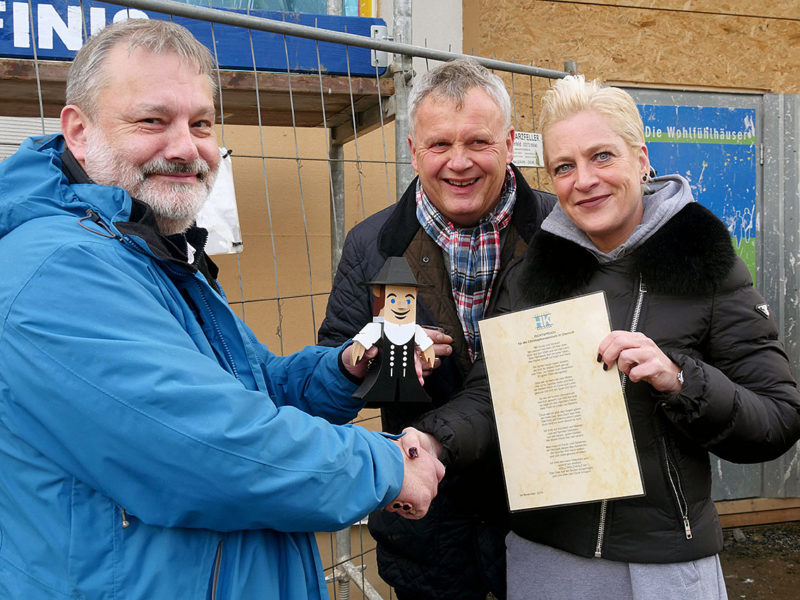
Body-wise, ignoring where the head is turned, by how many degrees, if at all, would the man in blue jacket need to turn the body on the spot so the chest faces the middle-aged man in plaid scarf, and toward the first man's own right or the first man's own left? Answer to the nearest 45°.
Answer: approximately 90° to the first man's own left

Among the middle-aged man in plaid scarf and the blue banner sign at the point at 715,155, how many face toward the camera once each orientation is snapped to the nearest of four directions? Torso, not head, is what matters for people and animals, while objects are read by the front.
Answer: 2

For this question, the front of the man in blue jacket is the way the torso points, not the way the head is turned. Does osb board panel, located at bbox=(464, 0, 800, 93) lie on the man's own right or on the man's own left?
on the man's own left

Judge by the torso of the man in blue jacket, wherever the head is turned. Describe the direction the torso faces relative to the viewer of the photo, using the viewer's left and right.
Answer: facing the viewer and to the right of the viewer

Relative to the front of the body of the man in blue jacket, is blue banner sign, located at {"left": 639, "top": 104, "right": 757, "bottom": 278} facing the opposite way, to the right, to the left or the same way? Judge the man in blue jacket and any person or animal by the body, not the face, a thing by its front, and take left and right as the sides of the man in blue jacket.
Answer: to the right

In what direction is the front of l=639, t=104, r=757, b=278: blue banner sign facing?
toward the camera

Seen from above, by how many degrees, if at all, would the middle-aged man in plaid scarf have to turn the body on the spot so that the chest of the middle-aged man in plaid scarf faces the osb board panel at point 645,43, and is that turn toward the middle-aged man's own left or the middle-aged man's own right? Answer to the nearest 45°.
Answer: approximately 135° to the middle-aged man's own left

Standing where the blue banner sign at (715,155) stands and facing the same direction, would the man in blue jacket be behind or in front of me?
in front

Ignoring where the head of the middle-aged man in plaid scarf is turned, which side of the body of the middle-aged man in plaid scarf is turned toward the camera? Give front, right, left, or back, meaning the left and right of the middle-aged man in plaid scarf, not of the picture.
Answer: front

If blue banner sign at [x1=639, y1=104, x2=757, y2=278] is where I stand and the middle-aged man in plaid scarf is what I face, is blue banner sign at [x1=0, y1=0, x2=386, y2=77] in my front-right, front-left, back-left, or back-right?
front-right

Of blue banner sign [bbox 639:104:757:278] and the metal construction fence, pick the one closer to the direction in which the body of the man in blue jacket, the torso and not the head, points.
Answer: the blue banner sign
